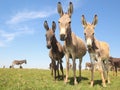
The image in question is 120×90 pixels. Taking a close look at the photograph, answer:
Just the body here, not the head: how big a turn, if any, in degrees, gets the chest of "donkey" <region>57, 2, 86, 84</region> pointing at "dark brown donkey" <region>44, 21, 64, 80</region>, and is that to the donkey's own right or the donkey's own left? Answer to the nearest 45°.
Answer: approximately 90° to the donkey's own right

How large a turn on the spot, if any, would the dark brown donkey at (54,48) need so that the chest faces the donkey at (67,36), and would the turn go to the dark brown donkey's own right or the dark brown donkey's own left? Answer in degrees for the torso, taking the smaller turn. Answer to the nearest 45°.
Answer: approximately 90° to the dark brown donkey's own left

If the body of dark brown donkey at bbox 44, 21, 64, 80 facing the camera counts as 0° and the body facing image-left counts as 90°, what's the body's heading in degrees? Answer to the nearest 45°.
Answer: approximately 45°

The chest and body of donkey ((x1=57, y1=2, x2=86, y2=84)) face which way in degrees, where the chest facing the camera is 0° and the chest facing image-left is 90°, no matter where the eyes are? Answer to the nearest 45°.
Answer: approximately 45°
